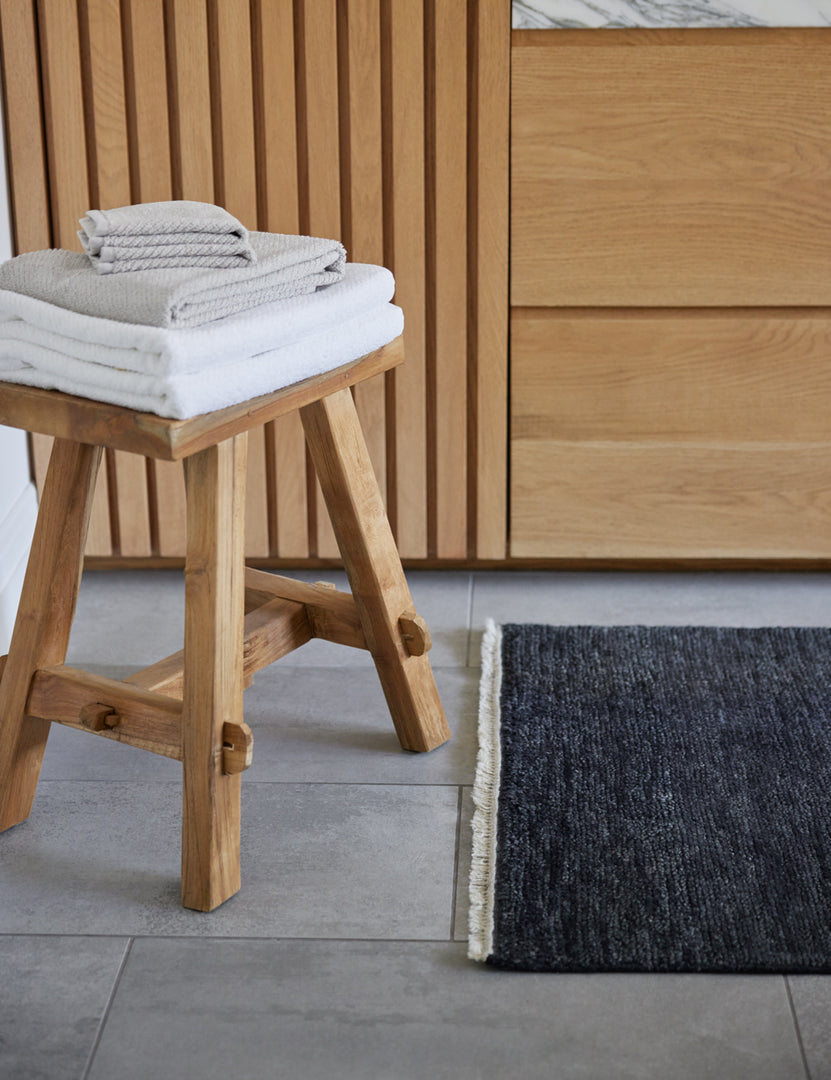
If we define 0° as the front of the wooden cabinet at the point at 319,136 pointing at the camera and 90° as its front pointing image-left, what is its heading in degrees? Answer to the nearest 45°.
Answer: approximately 0°

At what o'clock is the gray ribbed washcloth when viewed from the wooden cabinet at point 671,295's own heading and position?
The gray ribbed washcloth is roughly at 1 o'clock from the wooden cabinet.

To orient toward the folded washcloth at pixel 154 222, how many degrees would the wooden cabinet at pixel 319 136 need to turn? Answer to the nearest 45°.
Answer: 0° — it already faces it

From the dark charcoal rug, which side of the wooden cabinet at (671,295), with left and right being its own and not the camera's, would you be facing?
front

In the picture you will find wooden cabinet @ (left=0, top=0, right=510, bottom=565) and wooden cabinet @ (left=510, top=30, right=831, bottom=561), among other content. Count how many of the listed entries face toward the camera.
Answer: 2

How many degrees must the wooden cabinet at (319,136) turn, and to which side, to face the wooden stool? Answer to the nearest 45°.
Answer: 0° — it already faces it

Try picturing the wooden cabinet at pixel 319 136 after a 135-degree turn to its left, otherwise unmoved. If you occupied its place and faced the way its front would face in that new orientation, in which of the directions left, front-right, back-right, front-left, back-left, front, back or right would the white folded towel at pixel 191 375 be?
back-right
